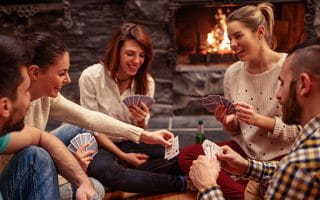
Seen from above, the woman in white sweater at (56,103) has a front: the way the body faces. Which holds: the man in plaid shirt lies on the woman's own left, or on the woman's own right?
on the woman's own right

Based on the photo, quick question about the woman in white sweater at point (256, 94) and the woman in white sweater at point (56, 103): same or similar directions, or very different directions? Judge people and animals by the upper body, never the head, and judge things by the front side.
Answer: very different directions

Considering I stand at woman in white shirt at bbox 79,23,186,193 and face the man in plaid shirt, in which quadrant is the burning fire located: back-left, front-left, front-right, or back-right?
back-left

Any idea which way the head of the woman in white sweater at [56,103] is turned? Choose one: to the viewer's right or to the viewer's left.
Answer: to the viewer's right

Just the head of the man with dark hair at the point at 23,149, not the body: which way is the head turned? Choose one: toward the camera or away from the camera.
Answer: away from the camera

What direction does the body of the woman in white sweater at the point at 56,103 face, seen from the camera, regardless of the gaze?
to the viewer's right

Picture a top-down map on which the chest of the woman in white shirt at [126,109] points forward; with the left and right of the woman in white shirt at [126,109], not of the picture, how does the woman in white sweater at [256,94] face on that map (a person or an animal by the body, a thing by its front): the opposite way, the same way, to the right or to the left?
to the right

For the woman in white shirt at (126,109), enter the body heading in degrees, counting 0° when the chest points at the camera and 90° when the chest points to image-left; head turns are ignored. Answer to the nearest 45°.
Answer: approximately 315°

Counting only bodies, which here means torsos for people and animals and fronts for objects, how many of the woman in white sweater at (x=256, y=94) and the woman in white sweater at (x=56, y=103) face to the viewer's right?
1

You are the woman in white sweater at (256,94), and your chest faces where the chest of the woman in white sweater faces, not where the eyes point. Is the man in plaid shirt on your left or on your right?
on your left

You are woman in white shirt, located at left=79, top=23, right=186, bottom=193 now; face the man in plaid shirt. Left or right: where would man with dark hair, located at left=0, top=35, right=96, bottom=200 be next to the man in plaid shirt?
right

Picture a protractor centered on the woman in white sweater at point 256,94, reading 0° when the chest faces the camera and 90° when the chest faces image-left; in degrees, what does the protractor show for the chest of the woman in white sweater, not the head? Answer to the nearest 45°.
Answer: approximately 45°

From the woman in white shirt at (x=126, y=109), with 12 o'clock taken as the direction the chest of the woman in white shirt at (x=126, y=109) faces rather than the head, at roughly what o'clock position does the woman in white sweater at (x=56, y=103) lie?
the woman in white sweater at (x=56, y=103) is roughly at 3 o'clock from the woman in white shirt at (x=126, y=109).
